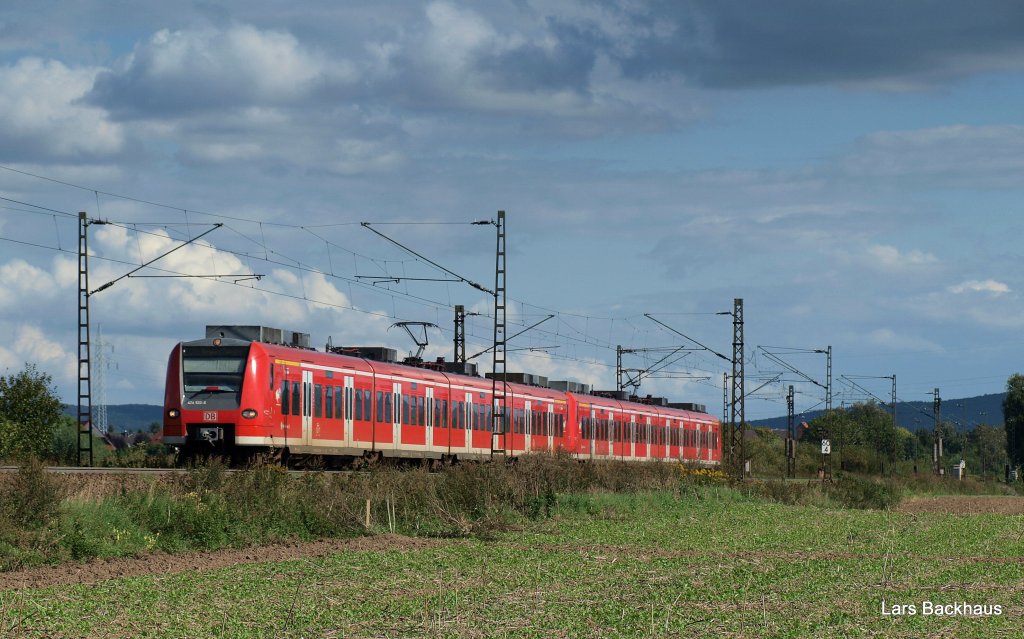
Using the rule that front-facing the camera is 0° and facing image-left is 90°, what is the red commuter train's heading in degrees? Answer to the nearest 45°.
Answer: approximately 45°

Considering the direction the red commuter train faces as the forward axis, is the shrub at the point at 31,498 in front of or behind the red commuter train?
in front
